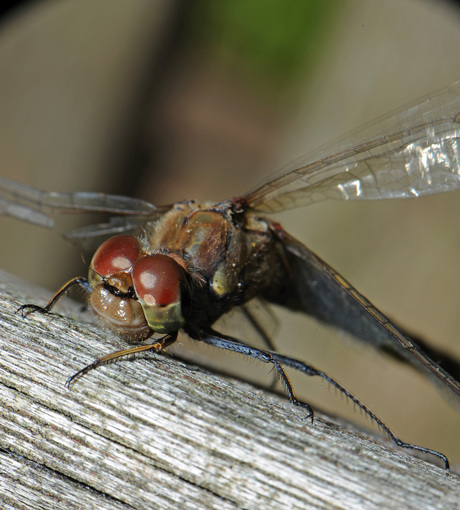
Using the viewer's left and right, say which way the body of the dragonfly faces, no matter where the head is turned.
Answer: facing the viewer and to the left of the viewer
